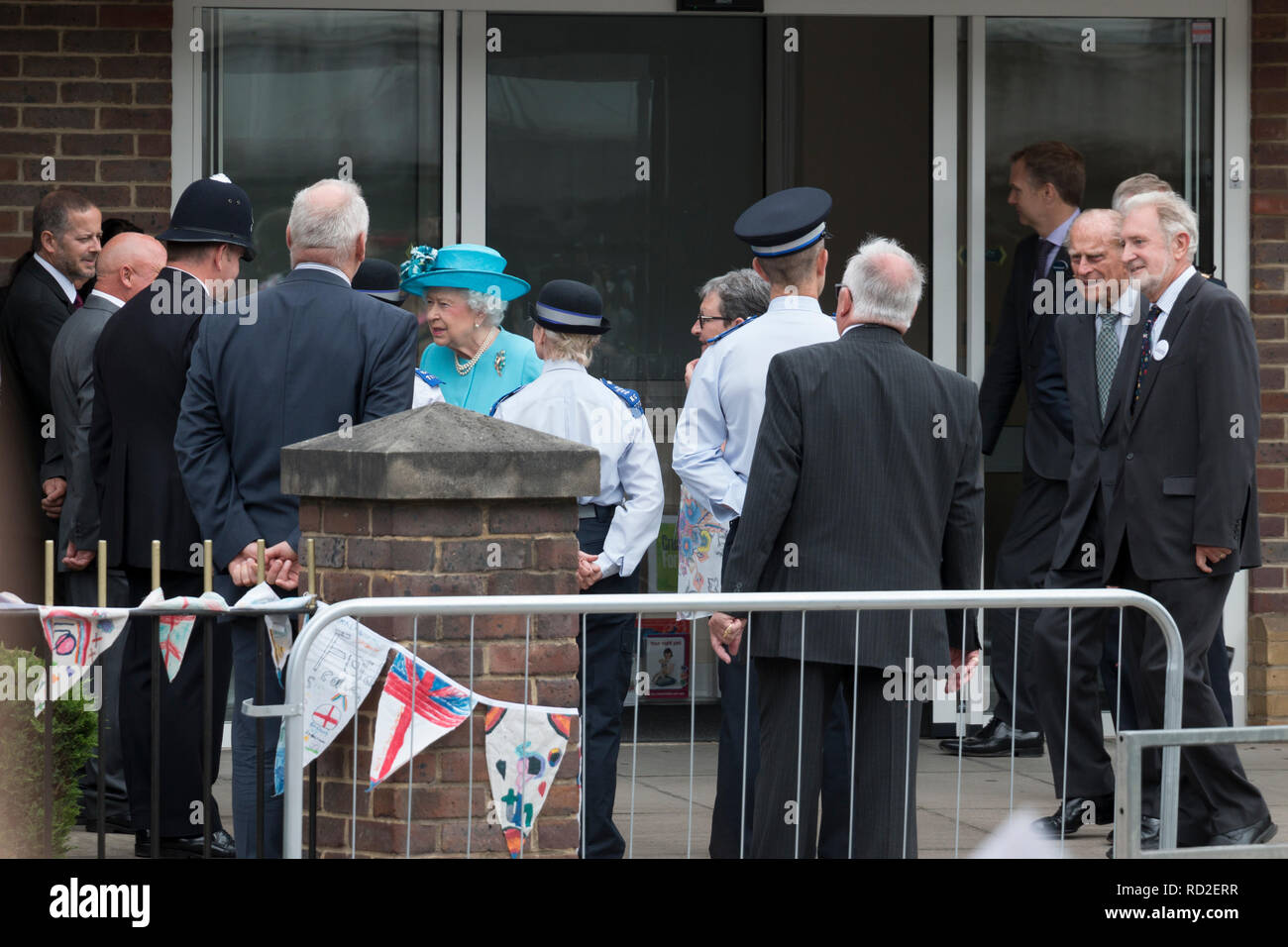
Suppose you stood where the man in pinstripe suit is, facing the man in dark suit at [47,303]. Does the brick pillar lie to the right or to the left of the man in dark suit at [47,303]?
left

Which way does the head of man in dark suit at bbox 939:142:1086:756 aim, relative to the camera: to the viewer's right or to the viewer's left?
to the viewer's left

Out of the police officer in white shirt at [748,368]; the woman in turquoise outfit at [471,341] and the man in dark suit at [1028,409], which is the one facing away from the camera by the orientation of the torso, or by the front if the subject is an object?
the police officer in white shirt

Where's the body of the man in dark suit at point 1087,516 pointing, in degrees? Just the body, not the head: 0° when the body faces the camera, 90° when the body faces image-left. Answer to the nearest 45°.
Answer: approximately 45°

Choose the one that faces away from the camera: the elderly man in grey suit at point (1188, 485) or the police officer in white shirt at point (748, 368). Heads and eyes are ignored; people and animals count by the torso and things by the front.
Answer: the police officer in white shirt

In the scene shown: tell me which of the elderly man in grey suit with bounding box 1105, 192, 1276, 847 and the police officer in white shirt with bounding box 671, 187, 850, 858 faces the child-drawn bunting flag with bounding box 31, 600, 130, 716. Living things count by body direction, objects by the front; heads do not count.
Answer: the elderly man in grey suit

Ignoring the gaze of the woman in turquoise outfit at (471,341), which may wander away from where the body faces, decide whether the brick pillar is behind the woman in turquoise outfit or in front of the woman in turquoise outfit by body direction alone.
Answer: in front

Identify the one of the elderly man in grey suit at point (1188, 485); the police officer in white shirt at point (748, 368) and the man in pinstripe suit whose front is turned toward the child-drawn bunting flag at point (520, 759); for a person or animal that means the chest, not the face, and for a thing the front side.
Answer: the elderly man in grey suit

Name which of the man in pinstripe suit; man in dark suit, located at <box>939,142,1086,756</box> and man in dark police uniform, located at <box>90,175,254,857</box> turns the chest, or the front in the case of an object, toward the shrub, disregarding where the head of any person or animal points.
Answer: man in dark suit, located at <box>939,142,1086,756</box>

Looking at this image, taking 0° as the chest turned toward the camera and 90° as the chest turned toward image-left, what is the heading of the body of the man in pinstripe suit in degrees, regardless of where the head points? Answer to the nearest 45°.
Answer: approximately 180°

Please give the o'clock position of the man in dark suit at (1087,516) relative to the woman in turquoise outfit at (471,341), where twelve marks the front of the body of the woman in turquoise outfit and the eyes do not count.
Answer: The man in dark suit is roughly at 8 o'clock from the woman in turquoise outfit.

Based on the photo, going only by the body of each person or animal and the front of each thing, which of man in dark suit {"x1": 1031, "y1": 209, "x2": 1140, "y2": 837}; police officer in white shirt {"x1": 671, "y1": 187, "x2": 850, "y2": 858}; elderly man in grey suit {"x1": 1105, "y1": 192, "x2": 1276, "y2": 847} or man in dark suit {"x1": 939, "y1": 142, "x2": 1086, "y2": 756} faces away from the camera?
the police officer in white shirt

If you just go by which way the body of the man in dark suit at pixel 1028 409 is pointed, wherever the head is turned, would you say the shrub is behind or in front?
in front
